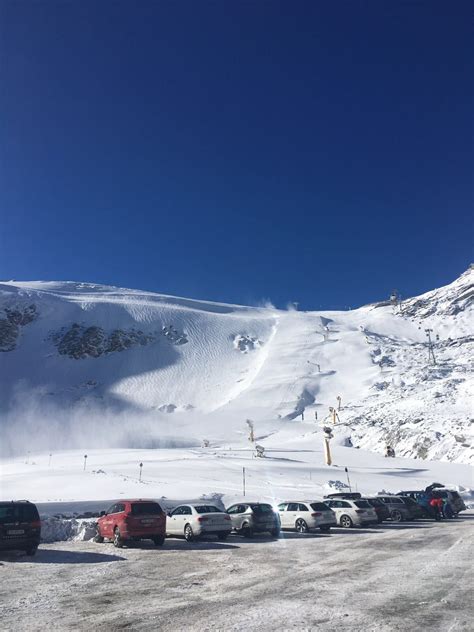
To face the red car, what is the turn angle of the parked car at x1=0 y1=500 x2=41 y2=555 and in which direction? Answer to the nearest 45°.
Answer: approximately 90° to its right

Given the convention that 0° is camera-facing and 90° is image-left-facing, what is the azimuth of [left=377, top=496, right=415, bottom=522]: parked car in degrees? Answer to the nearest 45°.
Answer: approximately 135°

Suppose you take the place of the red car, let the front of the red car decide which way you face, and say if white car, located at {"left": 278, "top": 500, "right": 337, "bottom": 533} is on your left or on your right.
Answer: on your right

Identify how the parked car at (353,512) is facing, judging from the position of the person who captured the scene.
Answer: facing away from the viewer and to the left of the viewer

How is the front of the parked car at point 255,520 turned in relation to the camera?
facing away from the viewer and to the left of the viewer

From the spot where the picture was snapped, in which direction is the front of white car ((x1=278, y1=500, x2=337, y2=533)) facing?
facing away from the viewer and to the left of the viewer

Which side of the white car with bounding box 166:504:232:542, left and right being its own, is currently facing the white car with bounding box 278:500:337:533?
right

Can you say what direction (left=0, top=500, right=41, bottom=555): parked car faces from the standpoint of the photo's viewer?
facing away from the viewer

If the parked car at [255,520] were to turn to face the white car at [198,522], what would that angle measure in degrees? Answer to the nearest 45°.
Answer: approximately 90° to its left

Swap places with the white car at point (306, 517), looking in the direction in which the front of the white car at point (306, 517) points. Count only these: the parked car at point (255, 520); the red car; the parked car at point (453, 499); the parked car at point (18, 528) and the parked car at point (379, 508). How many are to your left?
3

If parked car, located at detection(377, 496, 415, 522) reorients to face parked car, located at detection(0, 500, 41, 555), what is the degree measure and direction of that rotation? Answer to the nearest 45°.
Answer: approximately 90° to its left

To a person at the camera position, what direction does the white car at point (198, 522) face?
facing away from the viewer and to the left of the viewer

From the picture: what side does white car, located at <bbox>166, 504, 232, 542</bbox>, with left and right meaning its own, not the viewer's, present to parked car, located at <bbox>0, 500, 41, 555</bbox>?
left

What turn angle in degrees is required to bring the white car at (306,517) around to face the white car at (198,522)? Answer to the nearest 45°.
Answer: approximately 90° to its left
